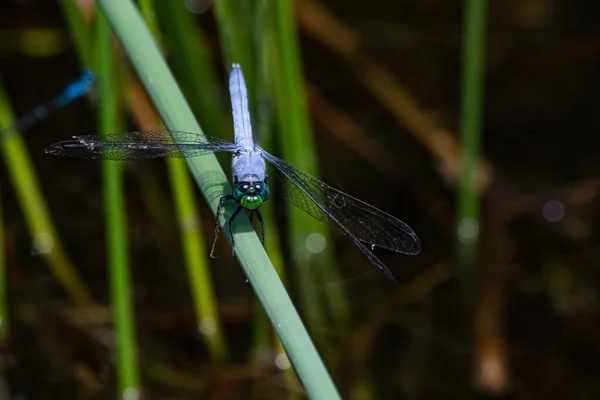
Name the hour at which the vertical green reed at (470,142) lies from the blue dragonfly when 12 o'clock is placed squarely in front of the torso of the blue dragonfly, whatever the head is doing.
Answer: The vertical green reed is roughly at 8 o'clock from the blue dragonfly.

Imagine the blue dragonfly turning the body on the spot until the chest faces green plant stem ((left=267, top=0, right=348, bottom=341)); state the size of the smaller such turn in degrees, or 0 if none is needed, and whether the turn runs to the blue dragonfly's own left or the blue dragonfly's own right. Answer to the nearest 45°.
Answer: approximately 180°

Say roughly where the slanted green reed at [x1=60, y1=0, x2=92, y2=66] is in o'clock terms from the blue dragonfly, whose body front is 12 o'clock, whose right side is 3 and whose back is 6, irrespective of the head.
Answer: The slanted green reed is roughly at 4 o'clock from the blue dragonfly.

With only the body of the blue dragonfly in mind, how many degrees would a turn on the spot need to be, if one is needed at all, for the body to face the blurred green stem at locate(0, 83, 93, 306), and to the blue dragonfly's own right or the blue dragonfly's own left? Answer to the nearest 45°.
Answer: approximately 135° to the blue dragonfly's own right

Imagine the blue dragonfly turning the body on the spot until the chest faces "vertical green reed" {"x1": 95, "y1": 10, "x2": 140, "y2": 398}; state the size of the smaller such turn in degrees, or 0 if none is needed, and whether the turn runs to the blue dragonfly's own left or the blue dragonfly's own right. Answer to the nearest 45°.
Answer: approximately 135° to the blue dragonfly's own right

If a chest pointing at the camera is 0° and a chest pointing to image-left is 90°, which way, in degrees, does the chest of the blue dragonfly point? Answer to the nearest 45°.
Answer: approximately 0°
